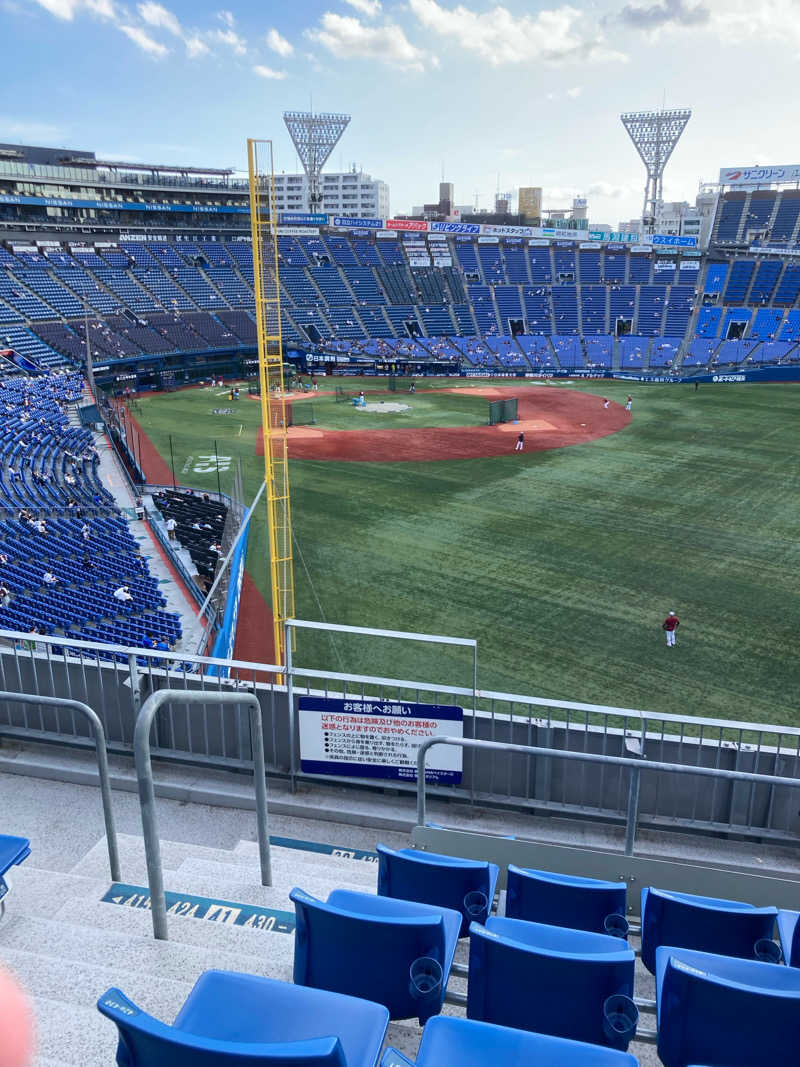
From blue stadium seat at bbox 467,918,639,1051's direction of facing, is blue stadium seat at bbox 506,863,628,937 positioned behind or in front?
in front

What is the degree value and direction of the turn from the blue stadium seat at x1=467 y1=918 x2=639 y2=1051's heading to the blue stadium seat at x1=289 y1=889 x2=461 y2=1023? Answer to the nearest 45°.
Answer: approximately 90° to its left

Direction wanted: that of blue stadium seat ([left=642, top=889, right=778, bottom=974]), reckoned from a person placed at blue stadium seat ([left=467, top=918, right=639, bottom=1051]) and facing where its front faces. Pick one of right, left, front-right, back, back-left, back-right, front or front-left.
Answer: front-right

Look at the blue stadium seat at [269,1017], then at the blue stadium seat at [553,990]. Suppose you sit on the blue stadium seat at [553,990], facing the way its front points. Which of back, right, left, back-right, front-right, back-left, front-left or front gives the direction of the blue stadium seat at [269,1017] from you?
back-left

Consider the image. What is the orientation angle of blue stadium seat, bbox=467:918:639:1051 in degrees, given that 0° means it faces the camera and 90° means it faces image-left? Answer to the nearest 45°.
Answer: approximately 180°

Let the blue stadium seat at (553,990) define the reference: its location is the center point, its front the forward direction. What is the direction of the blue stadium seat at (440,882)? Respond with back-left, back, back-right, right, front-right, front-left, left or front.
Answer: front-left

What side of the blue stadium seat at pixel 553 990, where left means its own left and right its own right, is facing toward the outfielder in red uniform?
front

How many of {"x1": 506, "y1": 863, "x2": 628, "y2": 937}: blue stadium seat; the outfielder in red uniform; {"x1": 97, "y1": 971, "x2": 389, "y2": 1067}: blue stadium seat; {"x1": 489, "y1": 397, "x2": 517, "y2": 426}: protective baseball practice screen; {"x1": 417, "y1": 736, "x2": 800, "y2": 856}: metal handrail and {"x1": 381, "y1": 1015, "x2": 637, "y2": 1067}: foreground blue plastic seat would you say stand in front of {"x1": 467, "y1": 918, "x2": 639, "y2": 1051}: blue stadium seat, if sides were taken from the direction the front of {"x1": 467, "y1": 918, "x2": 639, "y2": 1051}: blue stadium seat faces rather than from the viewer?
4

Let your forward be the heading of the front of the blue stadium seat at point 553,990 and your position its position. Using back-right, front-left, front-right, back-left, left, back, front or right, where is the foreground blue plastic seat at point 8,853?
left

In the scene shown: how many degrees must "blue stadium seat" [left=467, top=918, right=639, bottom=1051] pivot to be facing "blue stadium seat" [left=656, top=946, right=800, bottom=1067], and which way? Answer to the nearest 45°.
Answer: approximately 90° to its right

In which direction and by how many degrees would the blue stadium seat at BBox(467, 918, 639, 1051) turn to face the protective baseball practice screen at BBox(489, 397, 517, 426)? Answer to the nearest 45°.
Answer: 0° — it already faces it
